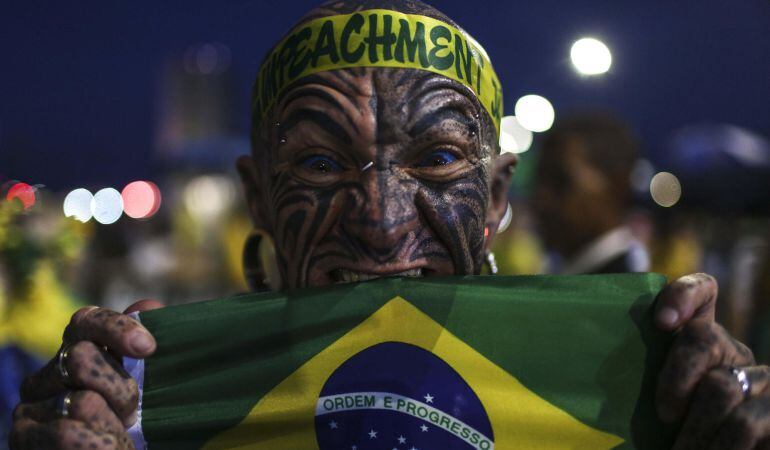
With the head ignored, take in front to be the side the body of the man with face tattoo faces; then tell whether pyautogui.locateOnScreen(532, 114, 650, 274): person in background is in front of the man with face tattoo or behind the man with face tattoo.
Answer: behind

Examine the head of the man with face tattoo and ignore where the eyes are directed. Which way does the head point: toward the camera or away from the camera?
toward the camera

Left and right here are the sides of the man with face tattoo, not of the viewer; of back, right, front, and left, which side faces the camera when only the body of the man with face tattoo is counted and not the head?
front
